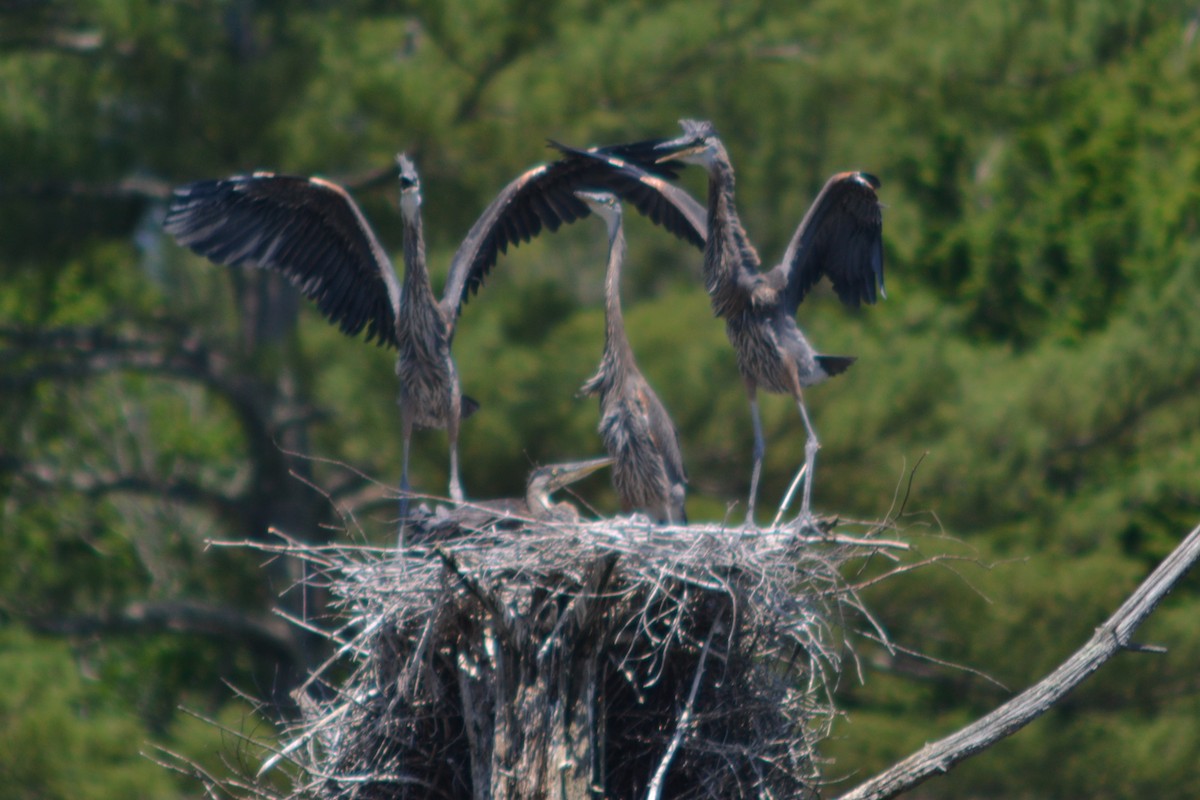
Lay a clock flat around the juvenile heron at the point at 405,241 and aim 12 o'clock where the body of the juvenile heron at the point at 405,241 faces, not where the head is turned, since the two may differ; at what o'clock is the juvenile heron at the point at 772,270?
the juvenile heron at the point at 772,270 is roughly at 10 o'clock from the juvenile heron at the point at 405,241.

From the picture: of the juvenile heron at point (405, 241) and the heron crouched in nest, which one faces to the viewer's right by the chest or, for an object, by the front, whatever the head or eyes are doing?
the heron crouched in nest

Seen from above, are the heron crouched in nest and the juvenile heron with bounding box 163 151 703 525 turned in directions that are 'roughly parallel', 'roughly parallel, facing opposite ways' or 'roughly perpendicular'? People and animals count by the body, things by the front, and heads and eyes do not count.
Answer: roughly perpendicular

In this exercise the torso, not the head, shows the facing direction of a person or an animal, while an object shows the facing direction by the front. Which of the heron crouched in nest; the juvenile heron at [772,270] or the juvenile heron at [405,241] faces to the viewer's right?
the heron crouched in nest

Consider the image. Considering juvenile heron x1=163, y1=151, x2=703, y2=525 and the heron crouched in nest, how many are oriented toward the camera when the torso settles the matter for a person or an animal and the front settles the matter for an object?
1

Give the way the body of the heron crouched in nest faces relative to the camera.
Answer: to the viewer's right

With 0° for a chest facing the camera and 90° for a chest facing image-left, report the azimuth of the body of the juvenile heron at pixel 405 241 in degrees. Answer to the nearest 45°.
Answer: approximately 0°
